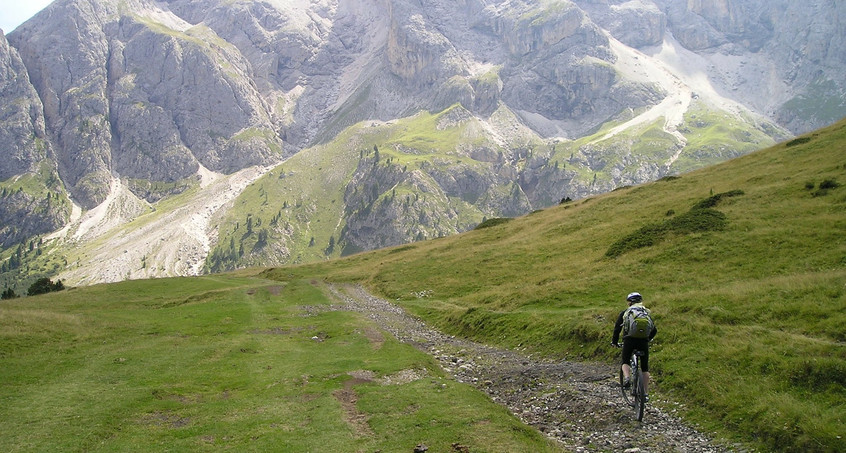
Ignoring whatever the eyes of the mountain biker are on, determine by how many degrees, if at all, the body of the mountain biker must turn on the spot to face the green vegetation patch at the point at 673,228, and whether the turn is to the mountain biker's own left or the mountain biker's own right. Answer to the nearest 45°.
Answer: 0° — they already face it

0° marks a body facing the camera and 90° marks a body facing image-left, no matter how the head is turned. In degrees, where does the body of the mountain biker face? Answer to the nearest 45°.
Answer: approximately 180°
